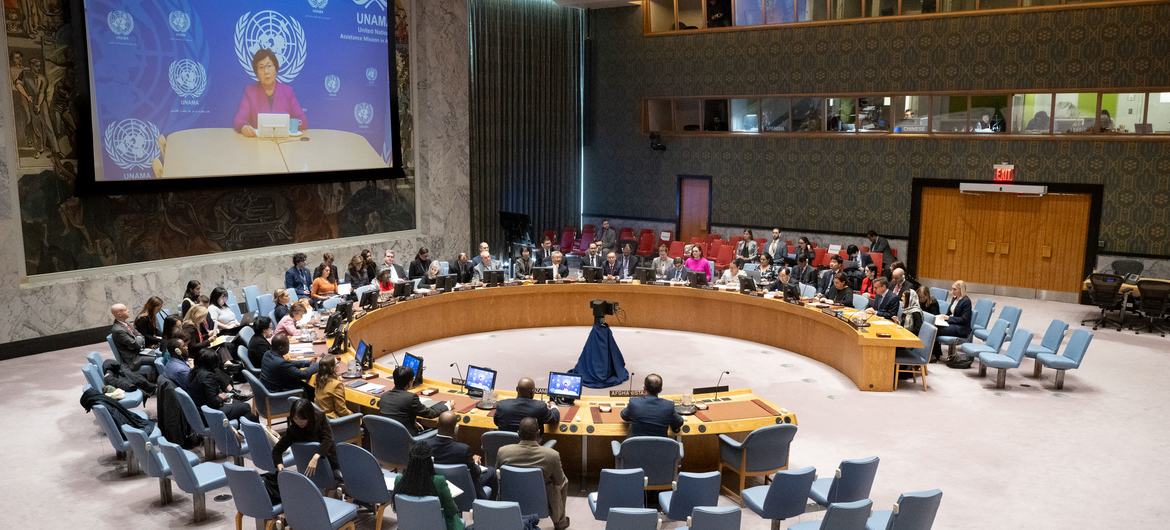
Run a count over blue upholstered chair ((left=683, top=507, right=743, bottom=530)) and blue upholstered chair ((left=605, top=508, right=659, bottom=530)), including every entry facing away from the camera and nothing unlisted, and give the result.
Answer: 2

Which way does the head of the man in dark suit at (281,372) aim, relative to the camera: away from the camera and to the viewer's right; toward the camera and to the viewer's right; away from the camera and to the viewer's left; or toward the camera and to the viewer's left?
away from the camera and to the viewer's right

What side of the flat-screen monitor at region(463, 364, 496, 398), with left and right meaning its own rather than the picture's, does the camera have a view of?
front

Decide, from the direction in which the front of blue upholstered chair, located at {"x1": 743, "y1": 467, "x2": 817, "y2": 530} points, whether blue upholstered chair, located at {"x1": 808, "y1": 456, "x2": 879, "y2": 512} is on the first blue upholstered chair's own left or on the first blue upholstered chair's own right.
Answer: on the first blue upholstered chair's own right

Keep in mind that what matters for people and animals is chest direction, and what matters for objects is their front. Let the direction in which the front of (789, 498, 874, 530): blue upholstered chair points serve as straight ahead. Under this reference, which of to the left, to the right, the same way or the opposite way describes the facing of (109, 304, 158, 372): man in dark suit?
to the right

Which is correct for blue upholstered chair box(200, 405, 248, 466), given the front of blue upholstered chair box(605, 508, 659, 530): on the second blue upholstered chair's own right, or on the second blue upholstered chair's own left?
on the second blue upholstered chair's own left

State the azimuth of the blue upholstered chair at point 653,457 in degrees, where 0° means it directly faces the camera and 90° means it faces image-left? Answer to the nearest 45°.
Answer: approximately 180°

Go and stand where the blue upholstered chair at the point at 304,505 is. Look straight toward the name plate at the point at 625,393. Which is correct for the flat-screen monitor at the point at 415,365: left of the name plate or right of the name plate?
left

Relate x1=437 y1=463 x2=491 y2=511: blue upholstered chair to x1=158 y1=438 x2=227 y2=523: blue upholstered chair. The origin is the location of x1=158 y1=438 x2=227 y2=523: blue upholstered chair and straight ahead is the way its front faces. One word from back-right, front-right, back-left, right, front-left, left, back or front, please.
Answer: right

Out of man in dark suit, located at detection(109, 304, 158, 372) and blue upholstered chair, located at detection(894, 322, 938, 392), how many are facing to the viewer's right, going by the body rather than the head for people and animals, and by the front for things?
1

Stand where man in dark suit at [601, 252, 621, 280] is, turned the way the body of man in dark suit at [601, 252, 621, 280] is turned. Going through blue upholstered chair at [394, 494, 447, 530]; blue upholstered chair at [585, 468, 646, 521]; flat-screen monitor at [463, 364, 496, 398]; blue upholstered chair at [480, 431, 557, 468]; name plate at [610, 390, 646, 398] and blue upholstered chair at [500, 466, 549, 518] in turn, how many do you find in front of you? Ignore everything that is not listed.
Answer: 6

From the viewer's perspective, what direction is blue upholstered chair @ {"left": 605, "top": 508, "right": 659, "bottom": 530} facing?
away from the camera

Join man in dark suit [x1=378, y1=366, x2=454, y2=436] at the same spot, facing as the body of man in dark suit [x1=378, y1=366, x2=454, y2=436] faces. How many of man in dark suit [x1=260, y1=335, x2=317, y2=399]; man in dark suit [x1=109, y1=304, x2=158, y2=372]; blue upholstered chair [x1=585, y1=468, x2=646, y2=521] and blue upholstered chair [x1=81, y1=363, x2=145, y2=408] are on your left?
3

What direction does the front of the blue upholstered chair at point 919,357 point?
to the viewer's left

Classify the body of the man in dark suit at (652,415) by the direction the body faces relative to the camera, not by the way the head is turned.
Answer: away from the camera

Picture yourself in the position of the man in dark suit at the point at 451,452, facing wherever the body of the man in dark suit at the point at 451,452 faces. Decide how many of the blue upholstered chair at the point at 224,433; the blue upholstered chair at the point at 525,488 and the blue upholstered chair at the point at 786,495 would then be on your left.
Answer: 1

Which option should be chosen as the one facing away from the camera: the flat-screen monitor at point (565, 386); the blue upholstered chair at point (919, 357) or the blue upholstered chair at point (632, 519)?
the blue upholstered chair at point (632, 519)

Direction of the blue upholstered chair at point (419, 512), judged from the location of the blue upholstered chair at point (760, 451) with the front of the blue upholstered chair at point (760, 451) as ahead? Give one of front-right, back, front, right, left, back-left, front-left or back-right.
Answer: left

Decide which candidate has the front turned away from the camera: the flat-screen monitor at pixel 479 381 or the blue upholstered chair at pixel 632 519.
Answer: the blue upholstered chair
